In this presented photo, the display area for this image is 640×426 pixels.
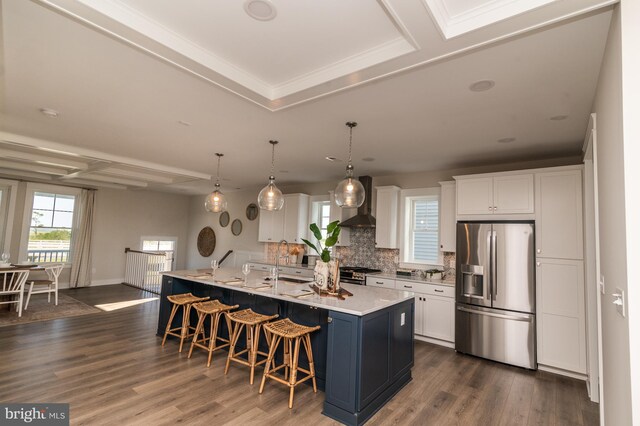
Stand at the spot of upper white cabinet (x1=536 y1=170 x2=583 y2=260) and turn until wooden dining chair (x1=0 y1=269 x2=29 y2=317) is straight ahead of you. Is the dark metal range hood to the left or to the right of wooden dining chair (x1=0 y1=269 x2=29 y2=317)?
right

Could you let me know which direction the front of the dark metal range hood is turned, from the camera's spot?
facing the viewer and to the left of the viewer

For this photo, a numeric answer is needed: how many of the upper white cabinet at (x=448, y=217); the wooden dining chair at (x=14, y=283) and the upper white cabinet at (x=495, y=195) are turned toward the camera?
2

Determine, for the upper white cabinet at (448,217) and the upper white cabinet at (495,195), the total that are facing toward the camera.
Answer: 2

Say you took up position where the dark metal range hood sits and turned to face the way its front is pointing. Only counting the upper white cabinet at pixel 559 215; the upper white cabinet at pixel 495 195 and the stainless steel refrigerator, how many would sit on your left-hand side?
3

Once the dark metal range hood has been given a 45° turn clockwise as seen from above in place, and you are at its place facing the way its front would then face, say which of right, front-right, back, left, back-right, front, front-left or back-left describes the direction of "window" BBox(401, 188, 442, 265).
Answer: back

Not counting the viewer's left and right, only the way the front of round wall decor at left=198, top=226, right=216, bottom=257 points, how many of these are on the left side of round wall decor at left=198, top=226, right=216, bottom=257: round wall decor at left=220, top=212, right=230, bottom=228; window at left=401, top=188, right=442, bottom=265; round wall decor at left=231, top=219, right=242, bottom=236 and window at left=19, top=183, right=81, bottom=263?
3

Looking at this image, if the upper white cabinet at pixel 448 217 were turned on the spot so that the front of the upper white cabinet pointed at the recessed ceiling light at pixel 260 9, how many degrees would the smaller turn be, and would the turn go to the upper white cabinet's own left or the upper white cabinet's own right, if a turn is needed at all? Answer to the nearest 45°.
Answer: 0° — it already faces it

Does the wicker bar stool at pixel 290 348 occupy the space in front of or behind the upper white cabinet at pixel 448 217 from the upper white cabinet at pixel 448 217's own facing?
in front

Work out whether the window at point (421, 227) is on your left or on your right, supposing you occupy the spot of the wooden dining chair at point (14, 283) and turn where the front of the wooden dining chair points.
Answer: on your right

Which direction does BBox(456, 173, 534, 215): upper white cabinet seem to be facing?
toward the camera
